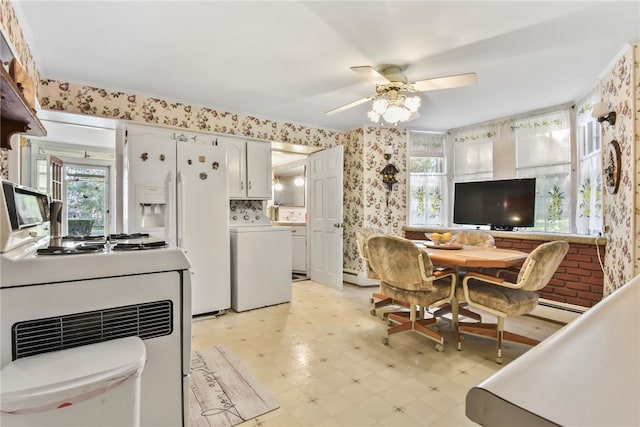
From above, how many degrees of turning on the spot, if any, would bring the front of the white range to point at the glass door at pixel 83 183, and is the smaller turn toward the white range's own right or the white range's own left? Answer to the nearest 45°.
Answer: approximately 90° to the white range's own left

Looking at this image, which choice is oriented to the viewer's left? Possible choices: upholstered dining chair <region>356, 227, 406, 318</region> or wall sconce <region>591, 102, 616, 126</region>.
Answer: the wall sconce

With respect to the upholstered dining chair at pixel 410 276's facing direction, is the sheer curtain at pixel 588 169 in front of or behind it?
in front

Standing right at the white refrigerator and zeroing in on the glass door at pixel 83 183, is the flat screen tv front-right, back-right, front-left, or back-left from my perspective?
back-right

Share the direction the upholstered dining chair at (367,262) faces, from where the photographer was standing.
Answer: facing to the right of the viewer

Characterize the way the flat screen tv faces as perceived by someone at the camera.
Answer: facing the viewer and to the left of the viewer

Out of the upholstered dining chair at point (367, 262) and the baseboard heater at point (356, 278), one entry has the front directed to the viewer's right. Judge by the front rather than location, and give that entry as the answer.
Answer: the upholstered dining chair

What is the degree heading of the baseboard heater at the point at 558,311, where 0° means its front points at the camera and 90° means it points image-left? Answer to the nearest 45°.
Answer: approximately 45°

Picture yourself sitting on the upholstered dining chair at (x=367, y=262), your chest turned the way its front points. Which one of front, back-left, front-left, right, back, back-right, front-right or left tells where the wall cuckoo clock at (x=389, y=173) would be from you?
left

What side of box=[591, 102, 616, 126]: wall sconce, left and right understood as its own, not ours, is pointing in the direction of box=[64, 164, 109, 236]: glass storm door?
front

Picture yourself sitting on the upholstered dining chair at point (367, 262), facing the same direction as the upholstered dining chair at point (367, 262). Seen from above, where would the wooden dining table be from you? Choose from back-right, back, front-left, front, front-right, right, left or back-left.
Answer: front-right

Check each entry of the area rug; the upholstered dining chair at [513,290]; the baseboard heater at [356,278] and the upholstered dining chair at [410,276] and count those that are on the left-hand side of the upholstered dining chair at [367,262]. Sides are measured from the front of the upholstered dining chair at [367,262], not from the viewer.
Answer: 1

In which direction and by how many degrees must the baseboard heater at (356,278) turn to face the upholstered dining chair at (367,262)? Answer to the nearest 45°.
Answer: approximately 45° to its left

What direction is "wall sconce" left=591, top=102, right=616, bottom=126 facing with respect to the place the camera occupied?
facing to the left of the viewer
